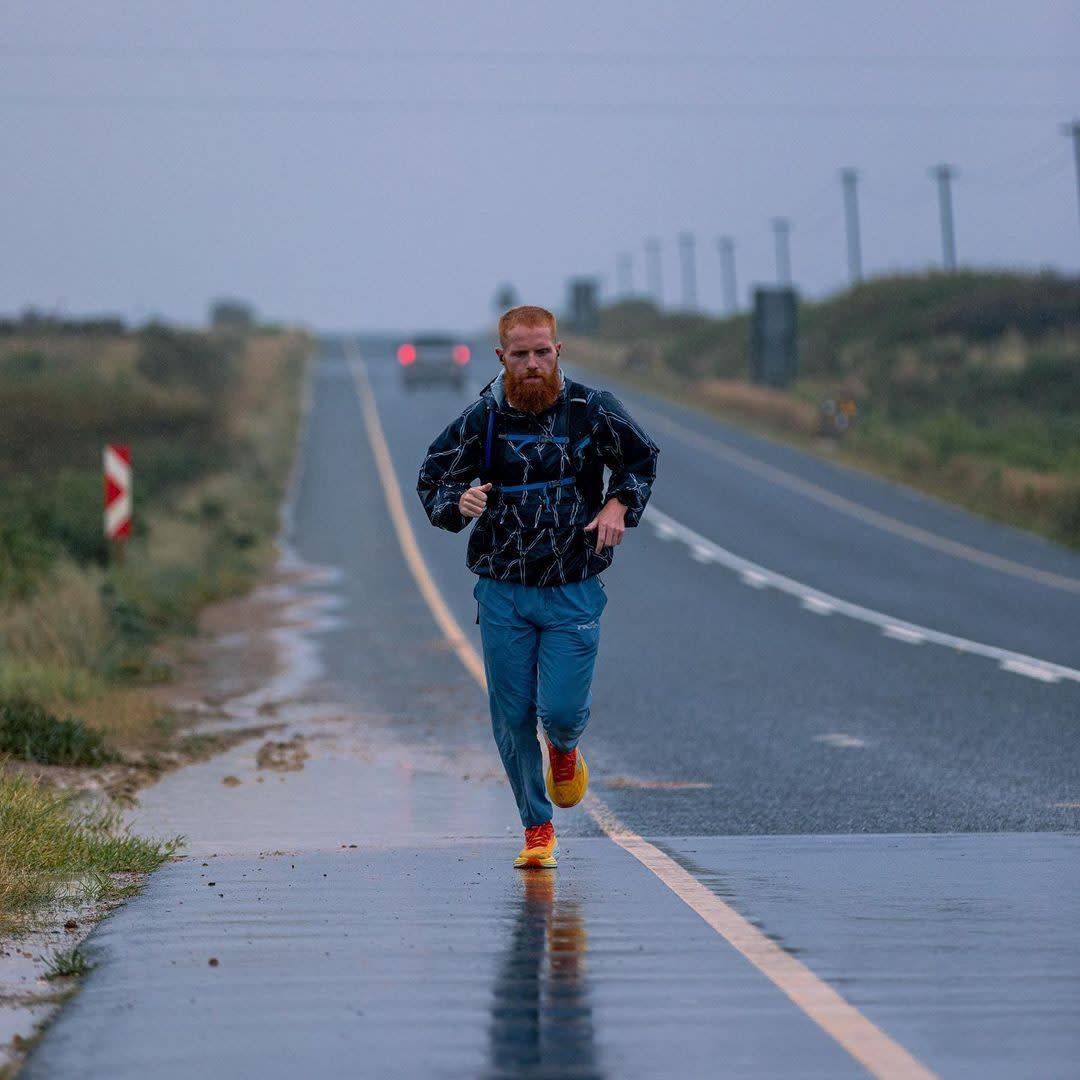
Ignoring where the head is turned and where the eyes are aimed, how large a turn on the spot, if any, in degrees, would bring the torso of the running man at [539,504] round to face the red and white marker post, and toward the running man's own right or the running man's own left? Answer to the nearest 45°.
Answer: approximately 180°

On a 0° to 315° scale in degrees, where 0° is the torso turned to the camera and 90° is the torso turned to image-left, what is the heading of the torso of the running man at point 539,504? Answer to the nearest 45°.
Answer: approximately 0°
